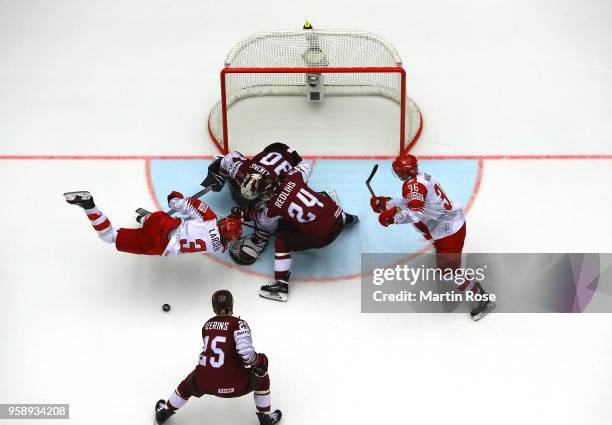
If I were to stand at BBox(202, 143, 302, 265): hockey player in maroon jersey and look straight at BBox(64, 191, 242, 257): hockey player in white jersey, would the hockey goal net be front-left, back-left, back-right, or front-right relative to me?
back-right

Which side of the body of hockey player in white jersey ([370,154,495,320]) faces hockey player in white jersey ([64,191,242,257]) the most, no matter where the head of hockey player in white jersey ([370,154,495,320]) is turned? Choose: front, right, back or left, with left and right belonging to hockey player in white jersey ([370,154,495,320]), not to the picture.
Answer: front

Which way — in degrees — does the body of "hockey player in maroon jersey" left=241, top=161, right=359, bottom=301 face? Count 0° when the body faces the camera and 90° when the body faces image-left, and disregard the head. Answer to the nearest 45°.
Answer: approximately 135°

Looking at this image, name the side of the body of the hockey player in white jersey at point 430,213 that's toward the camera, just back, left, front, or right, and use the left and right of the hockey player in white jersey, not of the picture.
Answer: left

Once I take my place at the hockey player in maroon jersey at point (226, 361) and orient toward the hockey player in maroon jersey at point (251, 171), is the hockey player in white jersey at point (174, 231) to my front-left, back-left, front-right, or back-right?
front-left

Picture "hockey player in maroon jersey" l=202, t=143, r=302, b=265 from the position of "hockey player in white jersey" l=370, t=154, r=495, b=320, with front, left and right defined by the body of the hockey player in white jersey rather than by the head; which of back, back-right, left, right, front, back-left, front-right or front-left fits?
front

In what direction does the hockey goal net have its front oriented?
toward the camera

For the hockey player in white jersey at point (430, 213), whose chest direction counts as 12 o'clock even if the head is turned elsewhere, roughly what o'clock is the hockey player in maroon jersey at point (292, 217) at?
The hockey player in maroon jersey is roughly at 12 o'clock from the hockey player in white jersey.

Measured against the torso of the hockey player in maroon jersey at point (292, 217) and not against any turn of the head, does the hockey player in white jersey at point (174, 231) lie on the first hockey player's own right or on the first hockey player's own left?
on the first hockey player's own left

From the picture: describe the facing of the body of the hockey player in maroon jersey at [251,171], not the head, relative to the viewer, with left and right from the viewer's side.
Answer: facing the viewer and to the left of the viewer

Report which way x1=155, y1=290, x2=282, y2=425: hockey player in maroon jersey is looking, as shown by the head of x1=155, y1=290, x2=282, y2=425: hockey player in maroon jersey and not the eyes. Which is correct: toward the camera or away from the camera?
away from the camera

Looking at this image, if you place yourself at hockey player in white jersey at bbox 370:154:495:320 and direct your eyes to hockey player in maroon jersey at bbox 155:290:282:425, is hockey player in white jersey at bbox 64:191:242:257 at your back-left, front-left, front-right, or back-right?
front-right

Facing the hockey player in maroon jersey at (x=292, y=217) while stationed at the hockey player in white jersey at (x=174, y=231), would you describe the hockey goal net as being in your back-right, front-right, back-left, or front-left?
front-left

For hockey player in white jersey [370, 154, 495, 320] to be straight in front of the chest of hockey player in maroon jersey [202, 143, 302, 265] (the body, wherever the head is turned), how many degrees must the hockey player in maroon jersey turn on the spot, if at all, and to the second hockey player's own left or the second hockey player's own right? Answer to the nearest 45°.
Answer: approximately 135° to the second hockey player's own left
